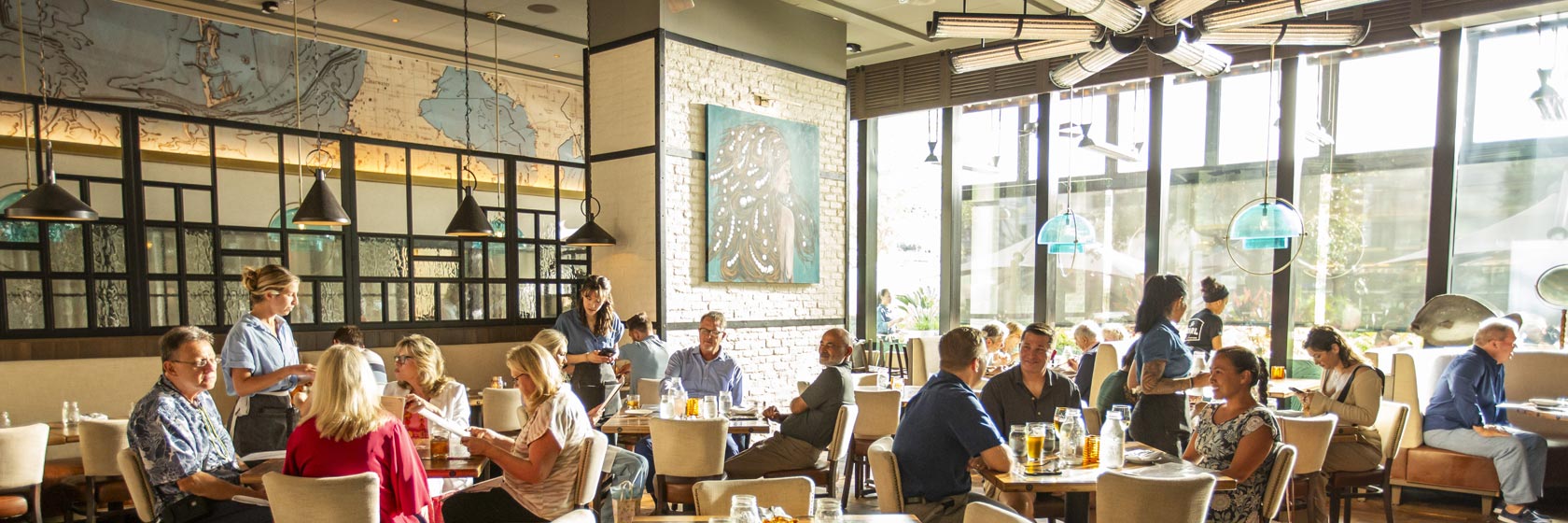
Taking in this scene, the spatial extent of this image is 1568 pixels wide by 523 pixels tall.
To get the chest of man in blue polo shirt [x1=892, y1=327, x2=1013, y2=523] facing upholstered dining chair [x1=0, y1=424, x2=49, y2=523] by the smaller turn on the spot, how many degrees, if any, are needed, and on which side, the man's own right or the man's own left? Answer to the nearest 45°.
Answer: approximately 135° to the man's own left

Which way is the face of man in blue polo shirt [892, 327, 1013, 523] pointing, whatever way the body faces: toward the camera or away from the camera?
away from the camera

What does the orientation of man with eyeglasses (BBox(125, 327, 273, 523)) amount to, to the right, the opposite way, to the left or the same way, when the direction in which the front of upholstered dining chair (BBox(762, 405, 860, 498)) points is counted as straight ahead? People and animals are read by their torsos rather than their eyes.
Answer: the opposite way

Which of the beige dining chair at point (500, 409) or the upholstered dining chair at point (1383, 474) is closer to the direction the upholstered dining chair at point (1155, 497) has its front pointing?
the upholstered dining chair

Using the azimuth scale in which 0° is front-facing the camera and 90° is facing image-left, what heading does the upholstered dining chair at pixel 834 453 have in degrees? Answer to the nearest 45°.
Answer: approximately 90°

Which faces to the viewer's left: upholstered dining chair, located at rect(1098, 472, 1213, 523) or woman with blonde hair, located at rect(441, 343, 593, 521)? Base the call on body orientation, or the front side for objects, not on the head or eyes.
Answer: the woman with blonde hair

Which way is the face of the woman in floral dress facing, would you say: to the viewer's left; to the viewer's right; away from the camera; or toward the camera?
to the viewer's left

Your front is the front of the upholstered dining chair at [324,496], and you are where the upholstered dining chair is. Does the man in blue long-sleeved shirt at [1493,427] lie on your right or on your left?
on your right

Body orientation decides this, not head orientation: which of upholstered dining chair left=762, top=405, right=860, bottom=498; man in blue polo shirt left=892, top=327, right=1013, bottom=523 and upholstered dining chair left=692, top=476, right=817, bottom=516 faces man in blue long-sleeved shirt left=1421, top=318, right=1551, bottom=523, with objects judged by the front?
man in blue polo shirt left=892, top=327, right=1013, bottom=523
